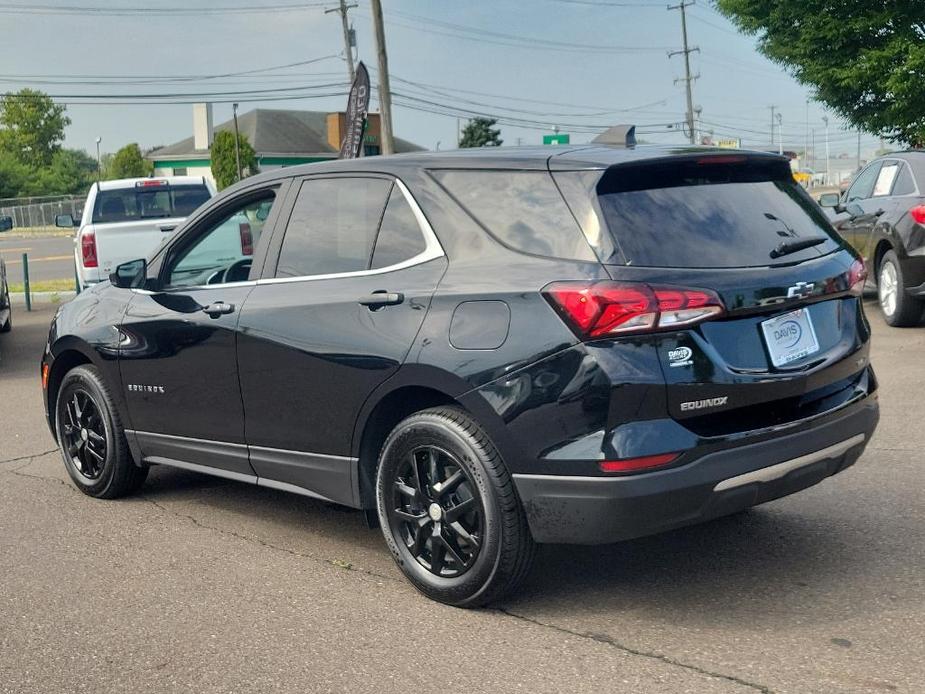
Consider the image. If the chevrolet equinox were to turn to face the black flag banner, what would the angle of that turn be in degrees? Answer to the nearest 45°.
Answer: approximately 45° to its right

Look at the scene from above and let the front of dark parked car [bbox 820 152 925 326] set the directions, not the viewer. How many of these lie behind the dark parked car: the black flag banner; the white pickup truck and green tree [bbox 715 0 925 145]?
0

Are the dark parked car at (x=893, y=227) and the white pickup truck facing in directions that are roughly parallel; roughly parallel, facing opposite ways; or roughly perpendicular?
roughly parallel

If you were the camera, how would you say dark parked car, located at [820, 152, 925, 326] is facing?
facing away from the viewer and to the left of the viewer

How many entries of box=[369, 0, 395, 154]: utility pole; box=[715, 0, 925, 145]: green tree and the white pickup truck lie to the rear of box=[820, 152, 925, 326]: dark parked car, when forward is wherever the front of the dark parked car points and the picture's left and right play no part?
0

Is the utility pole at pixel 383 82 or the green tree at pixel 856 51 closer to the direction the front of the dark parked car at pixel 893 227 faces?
the utility pole

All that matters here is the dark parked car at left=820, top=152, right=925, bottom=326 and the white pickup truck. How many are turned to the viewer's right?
0

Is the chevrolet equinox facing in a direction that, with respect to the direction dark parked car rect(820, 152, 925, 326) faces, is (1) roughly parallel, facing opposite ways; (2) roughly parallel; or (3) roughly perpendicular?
roughly parallel

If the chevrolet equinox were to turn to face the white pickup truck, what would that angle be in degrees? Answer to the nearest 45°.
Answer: approximately 45° to its right

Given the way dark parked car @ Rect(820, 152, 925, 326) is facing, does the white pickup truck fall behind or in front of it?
in front

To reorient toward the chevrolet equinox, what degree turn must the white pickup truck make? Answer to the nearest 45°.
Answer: approximately 180°

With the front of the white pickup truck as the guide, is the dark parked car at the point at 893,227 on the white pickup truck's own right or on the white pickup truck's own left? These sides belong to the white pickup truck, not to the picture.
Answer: on the white pickup truck's own right

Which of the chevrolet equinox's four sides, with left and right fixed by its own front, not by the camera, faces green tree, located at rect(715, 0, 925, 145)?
right

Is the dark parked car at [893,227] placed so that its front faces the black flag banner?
yes

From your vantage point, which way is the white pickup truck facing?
away from the camera

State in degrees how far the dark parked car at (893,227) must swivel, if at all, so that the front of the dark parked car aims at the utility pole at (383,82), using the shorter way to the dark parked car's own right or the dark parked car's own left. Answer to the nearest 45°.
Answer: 0° — it already faces it

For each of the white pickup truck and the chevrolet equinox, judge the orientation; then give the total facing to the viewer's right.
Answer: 0

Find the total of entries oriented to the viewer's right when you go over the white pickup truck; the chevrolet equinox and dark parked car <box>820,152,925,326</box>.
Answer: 0

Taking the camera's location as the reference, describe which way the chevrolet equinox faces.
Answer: facing away from the viewer and to the left of the viewer
